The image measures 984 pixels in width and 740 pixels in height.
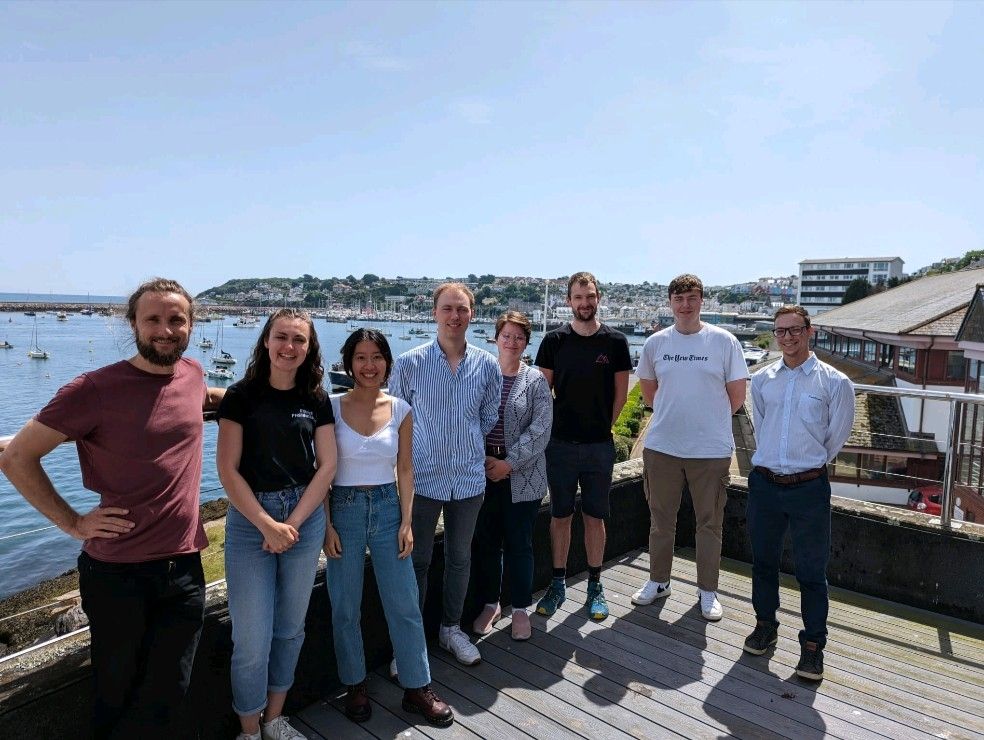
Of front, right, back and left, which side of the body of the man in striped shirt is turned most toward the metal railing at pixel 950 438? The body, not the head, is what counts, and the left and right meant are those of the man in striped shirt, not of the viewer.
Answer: left

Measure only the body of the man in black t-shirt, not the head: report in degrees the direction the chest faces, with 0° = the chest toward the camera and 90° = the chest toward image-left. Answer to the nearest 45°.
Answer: approximately 0°

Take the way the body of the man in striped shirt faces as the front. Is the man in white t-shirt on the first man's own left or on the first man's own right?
on the first man's own left

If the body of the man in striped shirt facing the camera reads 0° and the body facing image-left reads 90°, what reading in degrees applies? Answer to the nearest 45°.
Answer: approximately 0°
